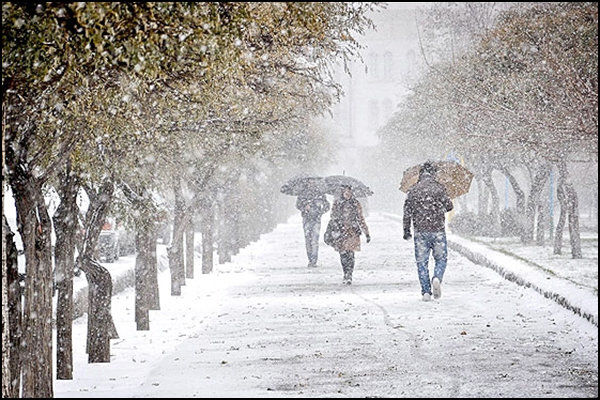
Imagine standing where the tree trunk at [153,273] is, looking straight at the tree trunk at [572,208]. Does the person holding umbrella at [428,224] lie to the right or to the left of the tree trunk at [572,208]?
right

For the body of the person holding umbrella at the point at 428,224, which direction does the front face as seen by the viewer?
away from the camera

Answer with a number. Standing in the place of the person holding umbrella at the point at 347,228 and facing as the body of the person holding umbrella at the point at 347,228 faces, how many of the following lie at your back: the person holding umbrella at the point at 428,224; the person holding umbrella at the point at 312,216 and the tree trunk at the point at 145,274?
1

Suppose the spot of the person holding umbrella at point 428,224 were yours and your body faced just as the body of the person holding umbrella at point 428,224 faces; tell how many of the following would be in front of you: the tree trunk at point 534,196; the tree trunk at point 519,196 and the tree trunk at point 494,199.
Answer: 3

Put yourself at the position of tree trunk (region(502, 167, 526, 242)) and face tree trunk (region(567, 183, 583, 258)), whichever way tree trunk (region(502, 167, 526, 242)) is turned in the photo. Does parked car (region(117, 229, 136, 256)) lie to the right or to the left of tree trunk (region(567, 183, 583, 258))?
right

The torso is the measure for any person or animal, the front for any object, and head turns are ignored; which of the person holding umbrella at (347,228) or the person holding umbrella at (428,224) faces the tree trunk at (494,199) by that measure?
the person holding umbrella at (428,224)

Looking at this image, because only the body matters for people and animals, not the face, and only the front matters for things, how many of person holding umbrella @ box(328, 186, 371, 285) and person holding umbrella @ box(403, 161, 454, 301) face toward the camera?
1

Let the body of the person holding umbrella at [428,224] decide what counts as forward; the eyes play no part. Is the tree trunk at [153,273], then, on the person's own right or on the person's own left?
on the person's own left

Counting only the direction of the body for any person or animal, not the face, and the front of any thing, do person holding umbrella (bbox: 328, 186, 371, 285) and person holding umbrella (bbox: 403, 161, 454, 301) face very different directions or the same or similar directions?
very different directions

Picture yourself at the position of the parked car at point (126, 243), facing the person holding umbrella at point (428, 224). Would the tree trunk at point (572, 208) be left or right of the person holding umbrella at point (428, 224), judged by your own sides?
left
